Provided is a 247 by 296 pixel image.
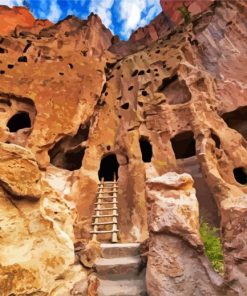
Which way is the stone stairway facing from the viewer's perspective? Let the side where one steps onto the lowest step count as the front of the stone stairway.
toward the camera
